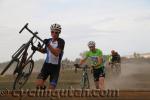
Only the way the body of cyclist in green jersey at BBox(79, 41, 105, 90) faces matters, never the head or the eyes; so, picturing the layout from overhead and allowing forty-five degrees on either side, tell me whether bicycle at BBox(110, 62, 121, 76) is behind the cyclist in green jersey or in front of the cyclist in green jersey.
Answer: behind

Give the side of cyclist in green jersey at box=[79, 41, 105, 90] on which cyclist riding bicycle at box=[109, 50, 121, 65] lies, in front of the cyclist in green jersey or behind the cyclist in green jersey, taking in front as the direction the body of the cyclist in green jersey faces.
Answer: behind

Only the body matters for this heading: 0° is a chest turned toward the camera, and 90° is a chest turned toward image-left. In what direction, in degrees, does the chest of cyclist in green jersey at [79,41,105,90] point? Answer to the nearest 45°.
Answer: approximately 45°

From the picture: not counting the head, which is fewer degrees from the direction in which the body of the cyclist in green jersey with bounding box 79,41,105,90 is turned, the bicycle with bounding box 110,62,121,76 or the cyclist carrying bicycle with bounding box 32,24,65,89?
the cyclist carrying bicycle
